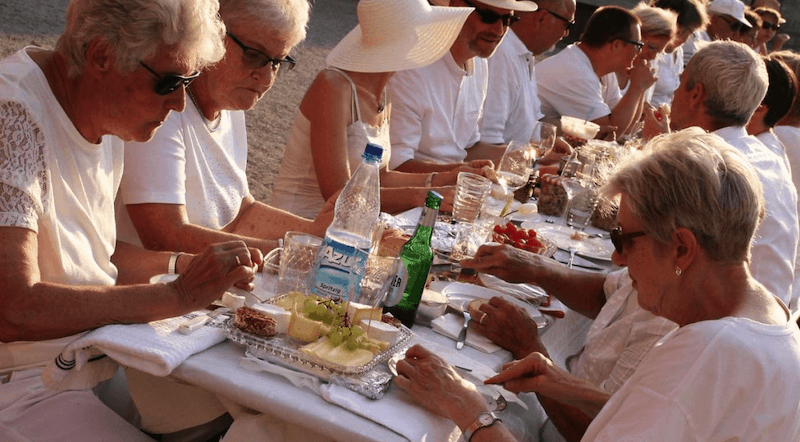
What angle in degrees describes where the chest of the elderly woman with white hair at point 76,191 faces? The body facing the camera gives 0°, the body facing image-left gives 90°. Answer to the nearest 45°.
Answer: approximately 315°

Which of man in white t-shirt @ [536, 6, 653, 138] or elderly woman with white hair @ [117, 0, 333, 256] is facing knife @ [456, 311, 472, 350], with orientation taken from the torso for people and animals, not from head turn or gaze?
the elderly woman with white hair

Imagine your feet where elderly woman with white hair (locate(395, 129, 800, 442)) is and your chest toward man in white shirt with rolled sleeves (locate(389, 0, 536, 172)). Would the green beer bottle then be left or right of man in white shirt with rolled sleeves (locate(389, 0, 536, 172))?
left

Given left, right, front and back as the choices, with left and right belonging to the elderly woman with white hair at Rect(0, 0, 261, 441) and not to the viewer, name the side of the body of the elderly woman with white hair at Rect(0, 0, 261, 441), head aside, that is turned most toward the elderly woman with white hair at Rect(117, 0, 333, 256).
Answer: left

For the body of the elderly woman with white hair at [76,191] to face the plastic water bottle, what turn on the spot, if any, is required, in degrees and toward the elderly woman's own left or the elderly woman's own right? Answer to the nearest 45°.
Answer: approximately 45° to the elderly woman's own left

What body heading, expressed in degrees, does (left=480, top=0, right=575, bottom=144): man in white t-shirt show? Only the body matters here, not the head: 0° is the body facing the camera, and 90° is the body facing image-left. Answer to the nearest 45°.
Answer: approximately 315°

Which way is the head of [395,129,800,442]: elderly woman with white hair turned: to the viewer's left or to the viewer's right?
to the viewer's left

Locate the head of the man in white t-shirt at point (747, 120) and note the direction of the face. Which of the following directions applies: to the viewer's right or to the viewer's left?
to the viewer's left

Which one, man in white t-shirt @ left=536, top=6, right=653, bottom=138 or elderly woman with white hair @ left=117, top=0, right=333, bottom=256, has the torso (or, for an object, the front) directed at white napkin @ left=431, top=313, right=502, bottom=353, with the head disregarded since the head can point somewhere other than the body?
the elderly woman with white hair

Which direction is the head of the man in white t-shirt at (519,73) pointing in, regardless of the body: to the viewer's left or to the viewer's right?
to the viewer's right
